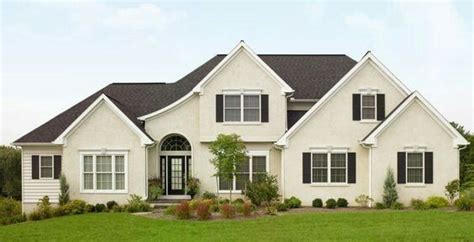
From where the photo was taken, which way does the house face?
toward the camera

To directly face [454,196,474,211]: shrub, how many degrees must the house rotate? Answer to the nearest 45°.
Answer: approximately 45° to its left

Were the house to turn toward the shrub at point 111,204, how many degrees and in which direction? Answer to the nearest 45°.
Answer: approximately 90° to its right

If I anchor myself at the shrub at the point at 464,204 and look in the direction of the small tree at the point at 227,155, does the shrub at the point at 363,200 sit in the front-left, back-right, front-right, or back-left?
front-right

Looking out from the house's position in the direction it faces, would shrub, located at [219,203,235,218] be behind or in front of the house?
in front

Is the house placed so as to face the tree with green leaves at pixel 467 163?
no

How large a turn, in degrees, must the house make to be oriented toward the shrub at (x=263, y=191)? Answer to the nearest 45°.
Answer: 0° — it already faces it

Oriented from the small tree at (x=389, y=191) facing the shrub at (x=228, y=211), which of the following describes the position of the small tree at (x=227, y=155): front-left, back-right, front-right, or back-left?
front-right

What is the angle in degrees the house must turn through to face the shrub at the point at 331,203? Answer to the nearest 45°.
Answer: approximately 45° to its left
